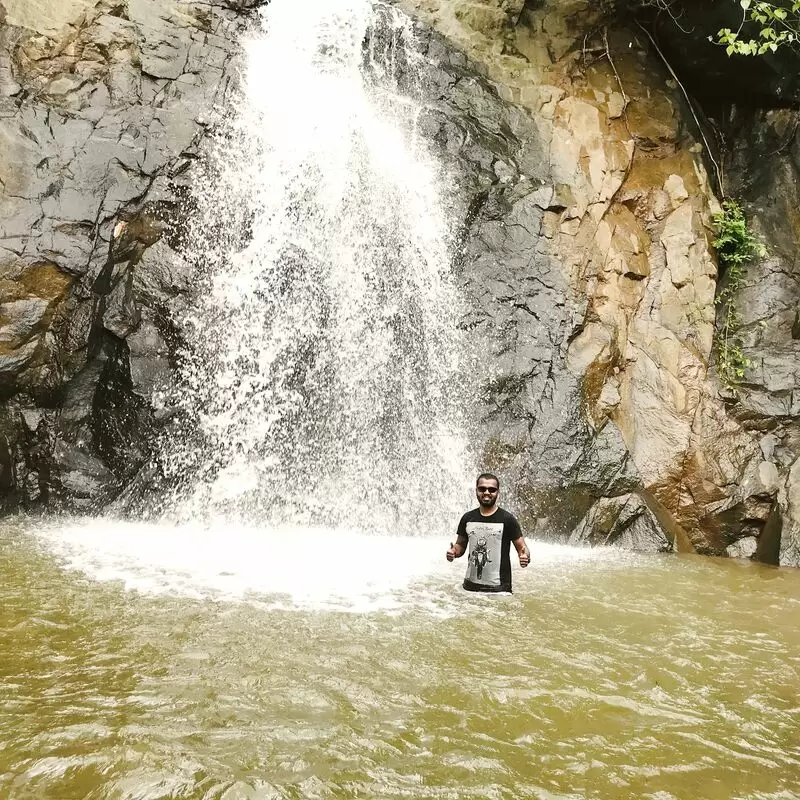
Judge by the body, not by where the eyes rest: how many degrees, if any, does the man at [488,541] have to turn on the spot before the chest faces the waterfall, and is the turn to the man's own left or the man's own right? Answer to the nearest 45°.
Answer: approximately 135° to the man's own right

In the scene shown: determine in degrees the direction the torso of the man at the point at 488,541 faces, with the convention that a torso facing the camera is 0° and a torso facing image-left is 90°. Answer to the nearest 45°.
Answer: approximately 0°

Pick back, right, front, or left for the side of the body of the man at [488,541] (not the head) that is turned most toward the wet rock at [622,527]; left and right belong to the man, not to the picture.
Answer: back

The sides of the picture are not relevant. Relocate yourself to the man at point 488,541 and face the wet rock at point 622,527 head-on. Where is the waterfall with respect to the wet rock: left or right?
left
